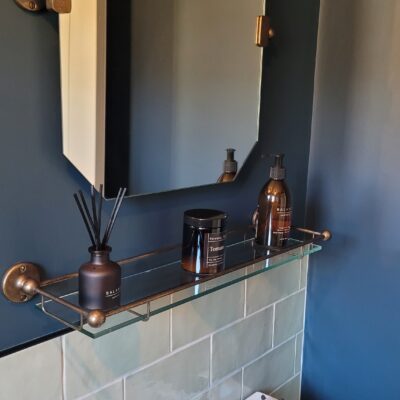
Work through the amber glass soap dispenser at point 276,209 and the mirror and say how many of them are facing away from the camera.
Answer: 0

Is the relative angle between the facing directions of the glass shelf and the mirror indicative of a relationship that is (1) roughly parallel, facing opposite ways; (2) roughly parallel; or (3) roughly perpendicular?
roughly parallel

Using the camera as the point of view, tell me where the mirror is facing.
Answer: facing the viewer and to the right of the viewer

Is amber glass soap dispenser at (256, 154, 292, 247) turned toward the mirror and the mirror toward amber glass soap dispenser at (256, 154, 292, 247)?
no

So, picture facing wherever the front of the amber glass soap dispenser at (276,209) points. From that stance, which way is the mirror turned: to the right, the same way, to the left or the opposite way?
the same way
